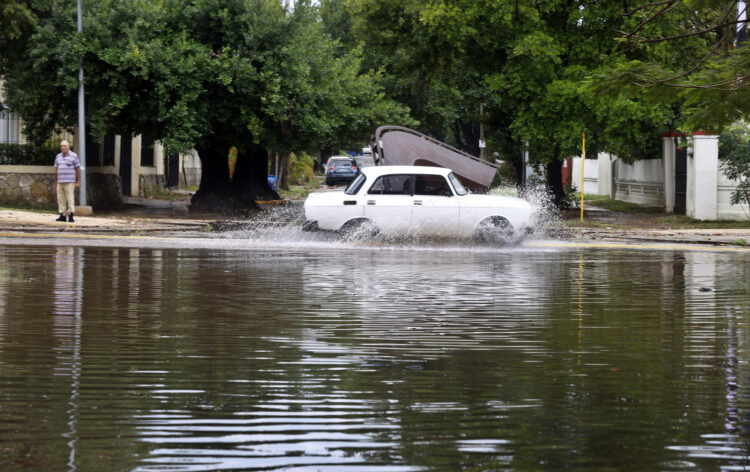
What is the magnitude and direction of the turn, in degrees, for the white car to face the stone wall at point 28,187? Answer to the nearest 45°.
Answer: approximately 135° to its left

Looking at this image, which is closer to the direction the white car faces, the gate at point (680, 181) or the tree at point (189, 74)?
the gate

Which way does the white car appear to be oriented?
to the viewer's right

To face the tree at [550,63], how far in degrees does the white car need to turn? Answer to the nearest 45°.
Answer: approximately 90° to its left

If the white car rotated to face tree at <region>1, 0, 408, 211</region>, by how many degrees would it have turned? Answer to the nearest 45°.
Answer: approximately 135° to its left

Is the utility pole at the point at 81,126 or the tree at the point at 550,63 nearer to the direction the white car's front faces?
the tree

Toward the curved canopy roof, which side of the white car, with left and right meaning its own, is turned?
left

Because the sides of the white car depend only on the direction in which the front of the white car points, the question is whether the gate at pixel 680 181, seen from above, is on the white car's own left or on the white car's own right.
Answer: on the white car's own left

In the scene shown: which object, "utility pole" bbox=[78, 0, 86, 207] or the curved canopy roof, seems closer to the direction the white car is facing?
the curved canopy roof

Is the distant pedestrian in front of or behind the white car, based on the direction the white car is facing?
behind
